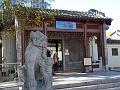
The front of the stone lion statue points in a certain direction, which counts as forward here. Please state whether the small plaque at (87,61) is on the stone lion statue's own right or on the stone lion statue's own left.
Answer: on the stone lion statue's own left

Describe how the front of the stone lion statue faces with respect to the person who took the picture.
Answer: facing the viewer and to the right of the viewer

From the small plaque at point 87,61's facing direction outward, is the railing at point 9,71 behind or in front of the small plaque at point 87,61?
in front

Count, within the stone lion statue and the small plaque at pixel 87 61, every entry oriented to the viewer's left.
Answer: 0

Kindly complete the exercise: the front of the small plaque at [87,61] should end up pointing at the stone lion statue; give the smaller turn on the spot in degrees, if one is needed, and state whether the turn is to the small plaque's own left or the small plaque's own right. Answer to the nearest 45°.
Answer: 0° — it already faces it

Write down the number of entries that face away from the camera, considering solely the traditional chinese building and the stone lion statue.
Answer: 0

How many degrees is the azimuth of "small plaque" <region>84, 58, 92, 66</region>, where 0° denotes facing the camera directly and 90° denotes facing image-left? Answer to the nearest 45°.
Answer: approximately 0°

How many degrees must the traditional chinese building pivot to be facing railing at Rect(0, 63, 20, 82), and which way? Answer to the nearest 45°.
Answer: approximately 45° to its right
